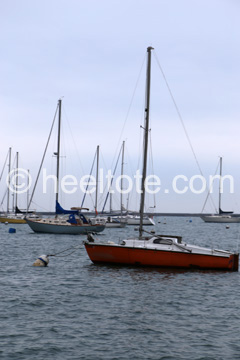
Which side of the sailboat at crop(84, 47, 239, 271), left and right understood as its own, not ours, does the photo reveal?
left
